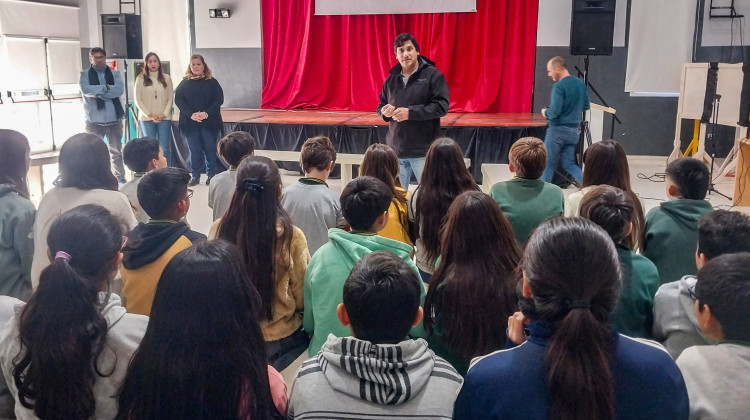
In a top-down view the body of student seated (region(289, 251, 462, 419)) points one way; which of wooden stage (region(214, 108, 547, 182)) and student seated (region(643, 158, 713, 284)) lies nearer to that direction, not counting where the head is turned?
the wooden stage

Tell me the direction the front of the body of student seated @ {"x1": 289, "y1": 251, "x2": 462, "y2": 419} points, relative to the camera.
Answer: away from the camera

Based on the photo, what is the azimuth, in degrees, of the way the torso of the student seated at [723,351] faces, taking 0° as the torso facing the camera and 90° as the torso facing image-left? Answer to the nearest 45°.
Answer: approximately 135°

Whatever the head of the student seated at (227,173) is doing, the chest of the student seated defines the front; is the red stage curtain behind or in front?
in front

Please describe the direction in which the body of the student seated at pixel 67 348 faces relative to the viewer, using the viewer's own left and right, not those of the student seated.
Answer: facing away from the viewer and to the right of the viewer

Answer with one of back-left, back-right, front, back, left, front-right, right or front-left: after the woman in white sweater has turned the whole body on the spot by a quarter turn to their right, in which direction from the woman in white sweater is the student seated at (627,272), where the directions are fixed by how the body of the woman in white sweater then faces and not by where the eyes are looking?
left

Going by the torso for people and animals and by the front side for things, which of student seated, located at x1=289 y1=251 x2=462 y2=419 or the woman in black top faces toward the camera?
the woman in black top

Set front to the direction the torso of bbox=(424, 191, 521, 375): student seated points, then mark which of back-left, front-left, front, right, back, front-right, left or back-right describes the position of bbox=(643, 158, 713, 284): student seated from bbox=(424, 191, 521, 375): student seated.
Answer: front-right

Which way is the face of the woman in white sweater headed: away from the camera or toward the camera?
toward the camera

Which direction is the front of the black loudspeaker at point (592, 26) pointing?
toward the camera

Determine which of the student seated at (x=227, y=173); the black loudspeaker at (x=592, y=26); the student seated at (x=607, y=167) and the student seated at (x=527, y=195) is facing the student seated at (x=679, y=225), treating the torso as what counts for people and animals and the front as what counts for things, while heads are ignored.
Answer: the black loudspeaker

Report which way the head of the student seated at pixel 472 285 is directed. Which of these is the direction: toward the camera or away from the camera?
away from the camera

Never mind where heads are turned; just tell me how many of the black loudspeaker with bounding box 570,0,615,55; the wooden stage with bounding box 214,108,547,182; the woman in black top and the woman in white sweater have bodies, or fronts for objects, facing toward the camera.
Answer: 4

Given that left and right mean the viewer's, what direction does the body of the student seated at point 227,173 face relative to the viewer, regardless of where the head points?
facing away from the viewer

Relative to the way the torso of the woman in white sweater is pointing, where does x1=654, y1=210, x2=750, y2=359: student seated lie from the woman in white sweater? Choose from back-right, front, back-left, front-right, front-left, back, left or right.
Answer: front

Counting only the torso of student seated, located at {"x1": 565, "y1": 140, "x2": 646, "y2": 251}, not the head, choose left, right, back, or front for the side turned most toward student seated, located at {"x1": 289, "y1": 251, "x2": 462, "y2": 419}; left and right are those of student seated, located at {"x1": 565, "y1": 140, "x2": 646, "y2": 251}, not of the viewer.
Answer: back

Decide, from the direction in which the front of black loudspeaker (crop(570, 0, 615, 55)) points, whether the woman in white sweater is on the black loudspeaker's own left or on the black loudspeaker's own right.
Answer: on the black loudspeaker's own right

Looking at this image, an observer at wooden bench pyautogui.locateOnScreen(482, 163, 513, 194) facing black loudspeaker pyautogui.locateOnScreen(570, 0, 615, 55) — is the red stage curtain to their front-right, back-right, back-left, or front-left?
front-left

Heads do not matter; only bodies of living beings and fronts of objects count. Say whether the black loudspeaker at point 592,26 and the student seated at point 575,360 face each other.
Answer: yes

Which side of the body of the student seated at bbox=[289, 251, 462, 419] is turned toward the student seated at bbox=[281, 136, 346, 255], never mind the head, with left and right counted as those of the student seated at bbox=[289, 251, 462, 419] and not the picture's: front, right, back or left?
front

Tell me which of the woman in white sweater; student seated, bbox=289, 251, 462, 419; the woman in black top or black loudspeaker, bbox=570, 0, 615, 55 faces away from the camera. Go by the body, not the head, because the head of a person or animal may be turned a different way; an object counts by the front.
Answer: the student seated
